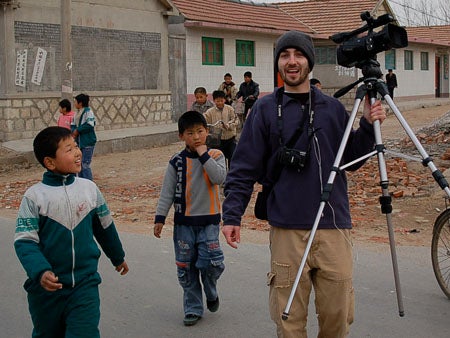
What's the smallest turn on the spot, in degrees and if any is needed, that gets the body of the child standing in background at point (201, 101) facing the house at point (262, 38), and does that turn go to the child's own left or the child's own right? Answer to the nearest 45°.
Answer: approximately 180°

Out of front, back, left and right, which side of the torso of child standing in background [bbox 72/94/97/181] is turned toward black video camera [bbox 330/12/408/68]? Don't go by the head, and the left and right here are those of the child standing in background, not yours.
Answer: left

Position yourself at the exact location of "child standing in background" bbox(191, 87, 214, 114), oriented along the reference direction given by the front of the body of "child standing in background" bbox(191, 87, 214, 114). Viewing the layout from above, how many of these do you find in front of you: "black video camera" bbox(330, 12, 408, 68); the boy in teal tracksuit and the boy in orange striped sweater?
3

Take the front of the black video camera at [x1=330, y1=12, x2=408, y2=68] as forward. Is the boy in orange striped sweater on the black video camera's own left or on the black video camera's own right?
on the black video camera's own left

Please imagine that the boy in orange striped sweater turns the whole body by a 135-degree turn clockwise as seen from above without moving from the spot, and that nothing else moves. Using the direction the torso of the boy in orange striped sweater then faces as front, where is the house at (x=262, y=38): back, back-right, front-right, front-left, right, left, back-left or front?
front-right

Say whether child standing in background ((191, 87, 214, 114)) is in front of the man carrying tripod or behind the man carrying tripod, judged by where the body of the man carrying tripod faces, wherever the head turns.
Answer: behind

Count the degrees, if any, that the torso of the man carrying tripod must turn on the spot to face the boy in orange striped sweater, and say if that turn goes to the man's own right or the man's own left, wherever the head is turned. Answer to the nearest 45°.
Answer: approximately 135° to the man's own right

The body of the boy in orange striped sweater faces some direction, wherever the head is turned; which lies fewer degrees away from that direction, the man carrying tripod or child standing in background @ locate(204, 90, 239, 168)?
the man carrying tripod

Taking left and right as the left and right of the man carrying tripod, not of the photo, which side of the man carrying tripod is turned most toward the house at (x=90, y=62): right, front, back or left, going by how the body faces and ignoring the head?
back

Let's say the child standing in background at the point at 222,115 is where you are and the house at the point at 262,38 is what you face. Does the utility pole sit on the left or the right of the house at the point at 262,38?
left
